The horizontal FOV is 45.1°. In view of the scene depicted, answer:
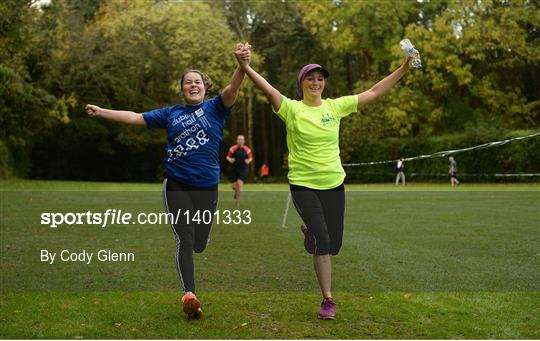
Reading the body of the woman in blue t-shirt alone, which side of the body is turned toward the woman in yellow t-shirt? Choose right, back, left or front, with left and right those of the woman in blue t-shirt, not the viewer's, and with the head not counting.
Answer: left

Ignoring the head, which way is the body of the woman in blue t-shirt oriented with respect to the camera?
toward the camera

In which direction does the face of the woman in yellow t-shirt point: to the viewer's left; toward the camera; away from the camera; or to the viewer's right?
toward the camera
